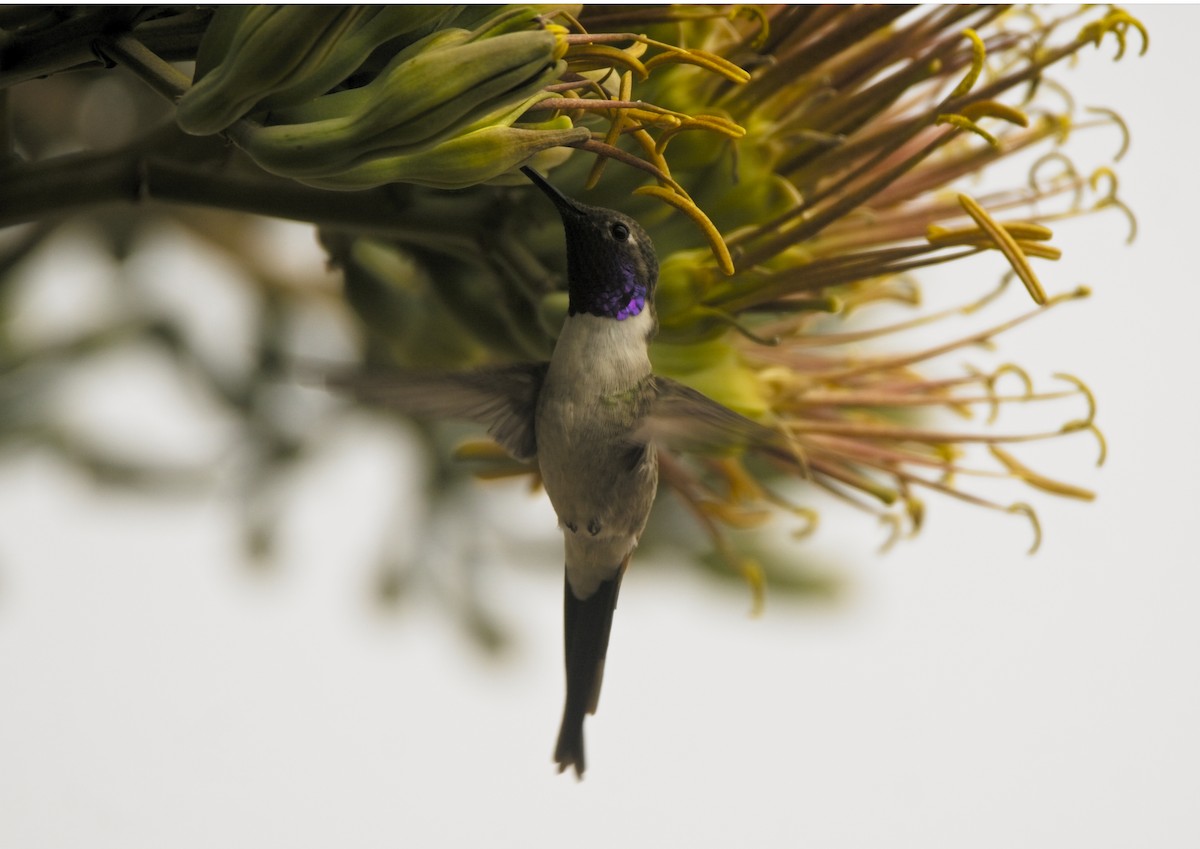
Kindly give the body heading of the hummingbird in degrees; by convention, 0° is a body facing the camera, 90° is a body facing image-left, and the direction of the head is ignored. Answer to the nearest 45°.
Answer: approximately 45°
